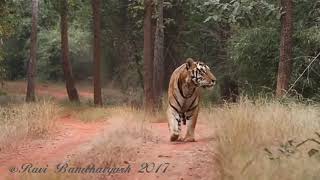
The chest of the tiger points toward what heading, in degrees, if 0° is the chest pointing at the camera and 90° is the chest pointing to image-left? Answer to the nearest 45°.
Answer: approximately 0°
